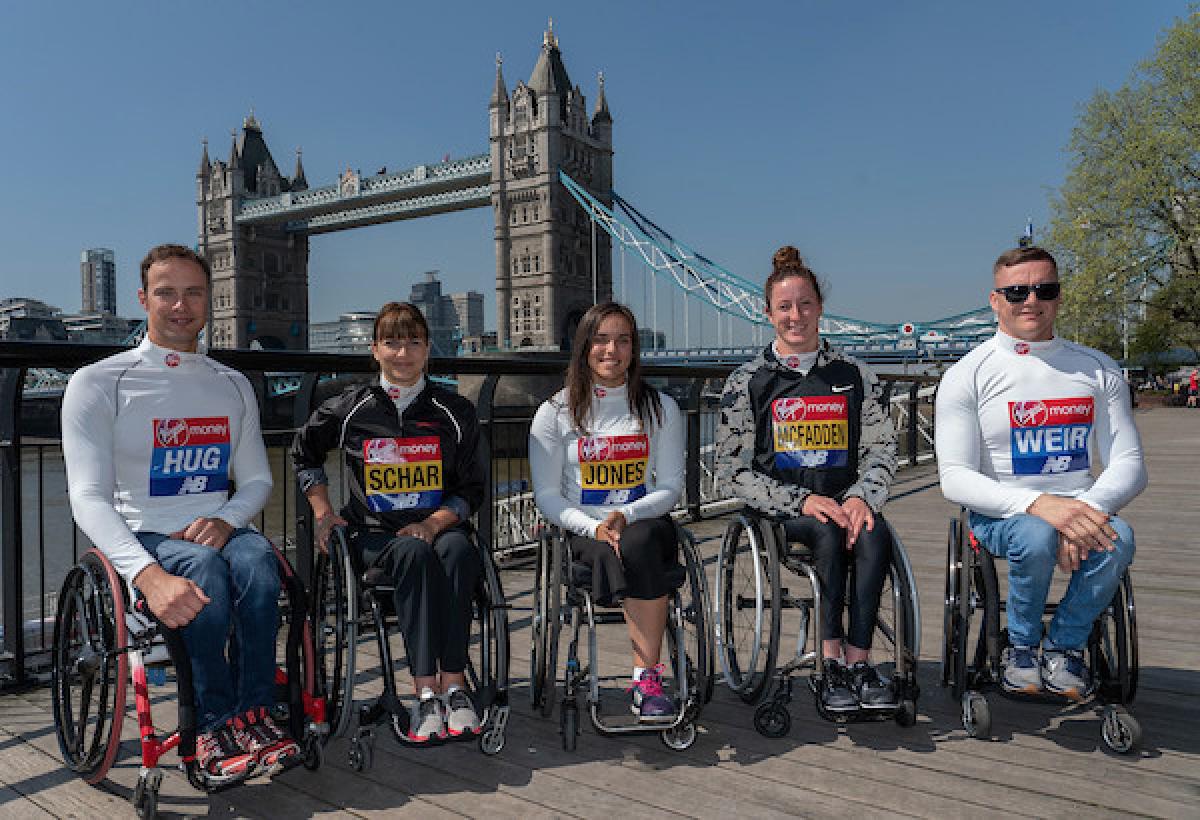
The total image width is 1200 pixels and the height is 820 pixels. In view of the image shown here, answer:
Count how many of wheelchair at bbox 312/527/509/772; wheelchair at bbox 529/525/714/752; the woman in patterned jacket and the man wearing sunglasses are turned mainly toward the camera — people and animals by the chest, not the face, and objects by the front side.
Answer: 4

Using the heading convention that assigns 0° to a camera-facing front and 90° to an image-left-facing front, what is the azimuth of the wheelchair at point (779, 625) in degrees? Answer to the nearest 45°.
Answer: approximately 315°

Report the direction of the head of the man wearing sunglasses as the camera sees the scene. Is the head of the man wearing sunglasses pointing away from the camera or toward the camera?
toward the camera

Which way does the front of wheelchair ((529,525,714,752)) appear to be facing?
toward the camera

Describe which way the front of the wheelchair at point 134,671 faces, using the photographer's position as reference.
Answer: facing the viewer and to the right of the viewer

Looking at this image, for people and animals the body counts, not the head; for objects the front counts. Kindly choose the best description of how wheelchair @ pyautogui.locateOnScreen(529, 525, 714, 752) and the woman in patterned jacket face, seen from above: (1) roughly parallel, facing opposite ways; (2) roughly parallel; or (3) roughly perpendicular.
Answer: roughly parallel

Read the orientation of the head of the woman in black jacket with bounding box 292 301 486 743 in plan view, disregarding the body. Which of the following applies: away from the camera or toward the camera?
toward the camera

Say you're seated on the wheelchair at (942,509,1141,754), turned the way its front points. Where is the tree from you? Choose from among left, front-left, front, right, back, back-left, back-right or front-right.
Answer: back

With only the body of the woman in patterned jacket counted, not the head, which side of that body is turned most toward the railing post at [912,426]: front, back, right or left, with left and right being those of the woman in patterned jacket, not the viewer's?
back

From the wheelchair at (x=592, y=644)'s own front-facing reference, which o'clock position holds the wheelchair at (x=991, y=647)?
the wheelchair at (x=991, y=647) is roughly at 9 o'clock from the wheelchair at (x=592, y=644).

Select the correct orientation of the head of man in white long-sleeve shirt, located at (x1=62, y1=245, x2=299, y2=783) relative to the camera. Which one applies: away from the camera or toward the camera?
toward the camera

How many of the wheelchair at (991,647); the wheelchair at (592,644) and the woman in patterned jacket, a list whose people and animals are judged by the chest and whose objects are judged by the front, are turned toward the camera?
3

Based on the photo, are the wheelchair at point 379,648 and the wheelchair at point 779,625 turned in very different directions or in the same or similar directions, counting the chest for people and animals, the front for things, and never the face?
same or similar directions

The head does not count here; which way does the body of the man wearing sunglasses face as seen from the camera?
toward the camera
